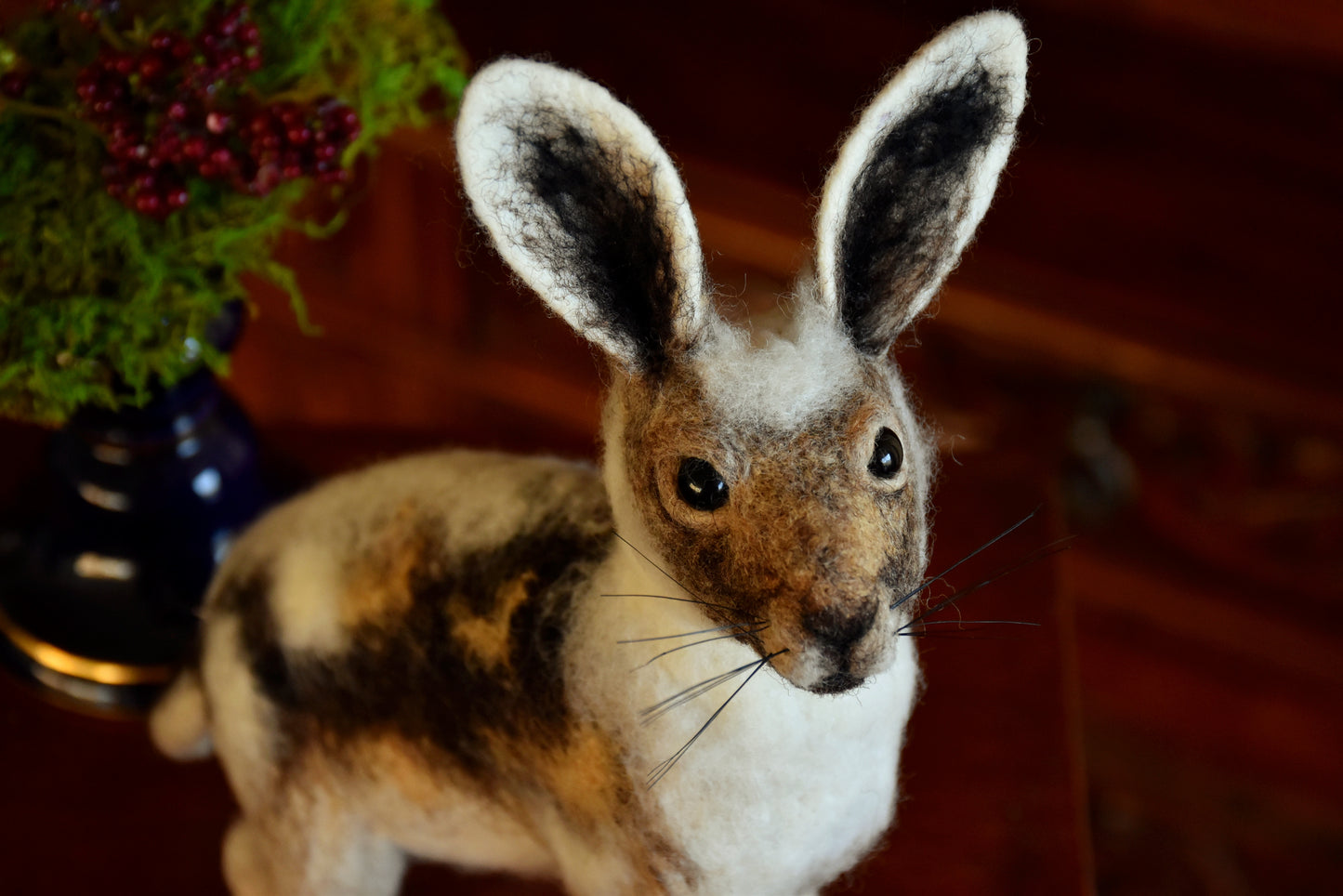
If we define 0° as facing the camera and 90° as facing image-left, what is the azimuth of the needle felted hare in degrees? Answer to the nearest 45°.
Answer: approximately 315°
